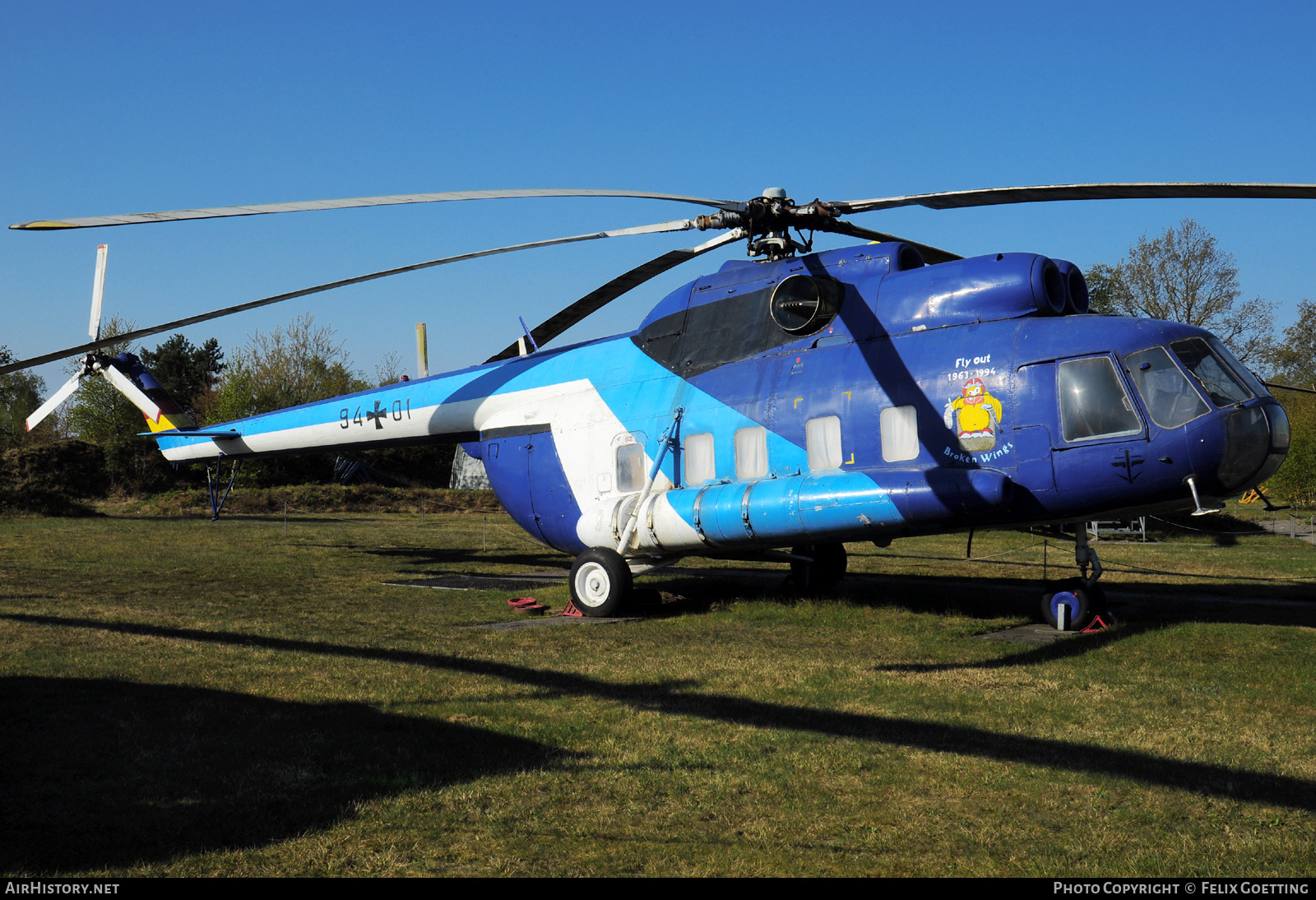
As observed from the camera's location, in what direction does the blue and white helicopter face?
facing the viewer and to the right of the viewer

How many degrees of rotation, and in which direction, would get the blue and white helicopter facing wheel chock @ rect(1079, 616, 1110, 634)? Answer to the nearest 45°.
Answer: approximately 45° to its left
